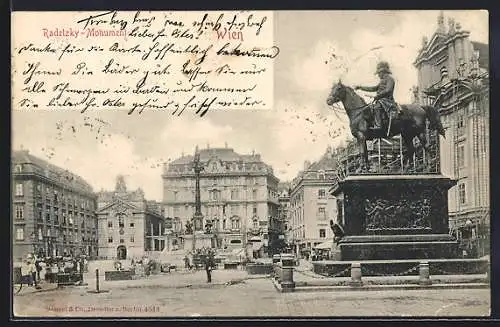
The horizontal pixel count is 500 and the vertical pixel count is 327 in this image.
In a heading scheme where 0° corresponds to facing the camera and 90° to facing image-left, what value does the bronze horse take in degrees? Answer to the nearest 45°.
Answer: approximately 90°

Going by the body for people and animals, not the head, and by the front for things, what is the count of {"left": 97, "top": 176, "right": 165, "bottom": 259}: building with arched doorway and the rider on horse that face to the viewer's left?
1

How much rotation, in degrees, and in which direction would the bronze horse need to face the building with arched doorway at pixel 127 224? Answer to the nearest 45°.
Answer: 0° — it already faces it

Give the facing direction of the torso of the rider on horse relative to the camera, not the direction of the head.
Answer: to the viewer's left

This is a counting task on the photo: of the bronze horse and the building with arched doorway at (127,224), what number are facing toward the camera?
1
